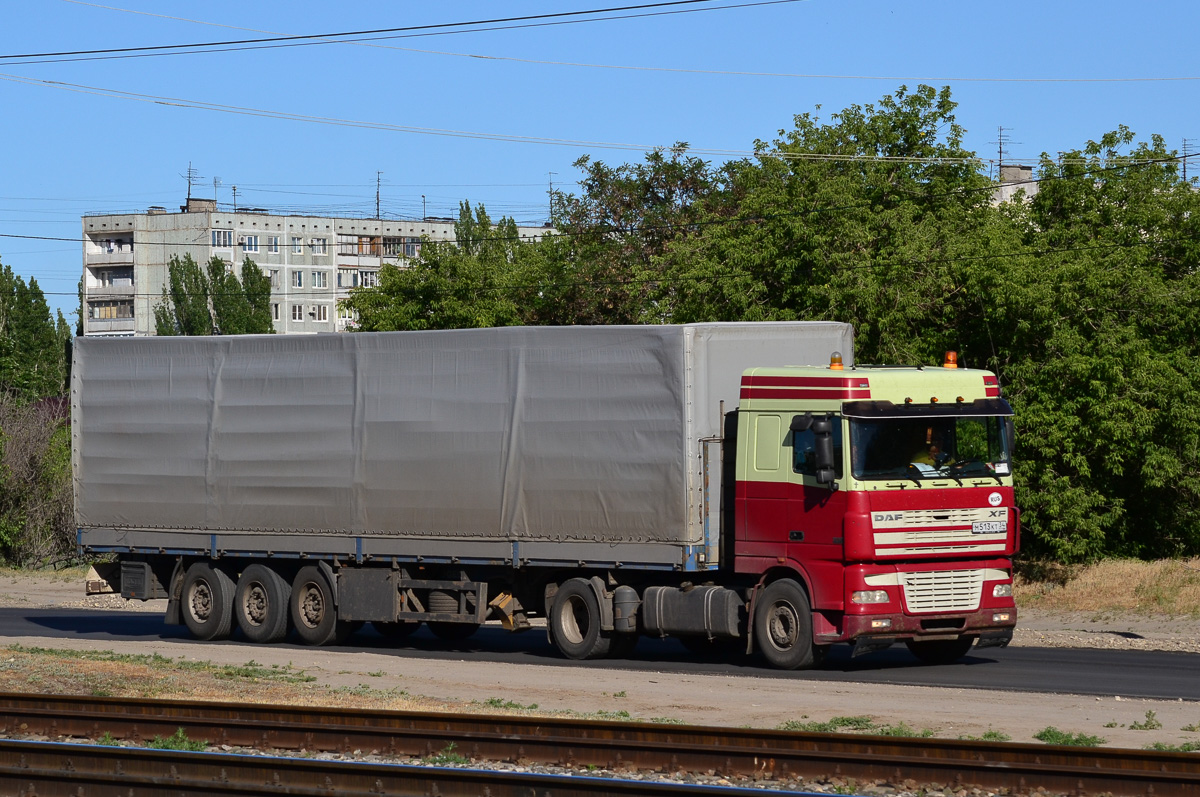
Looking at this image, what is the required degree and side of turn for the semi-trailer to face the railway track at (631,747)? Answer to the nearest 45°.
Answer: approximately 45° to its right
